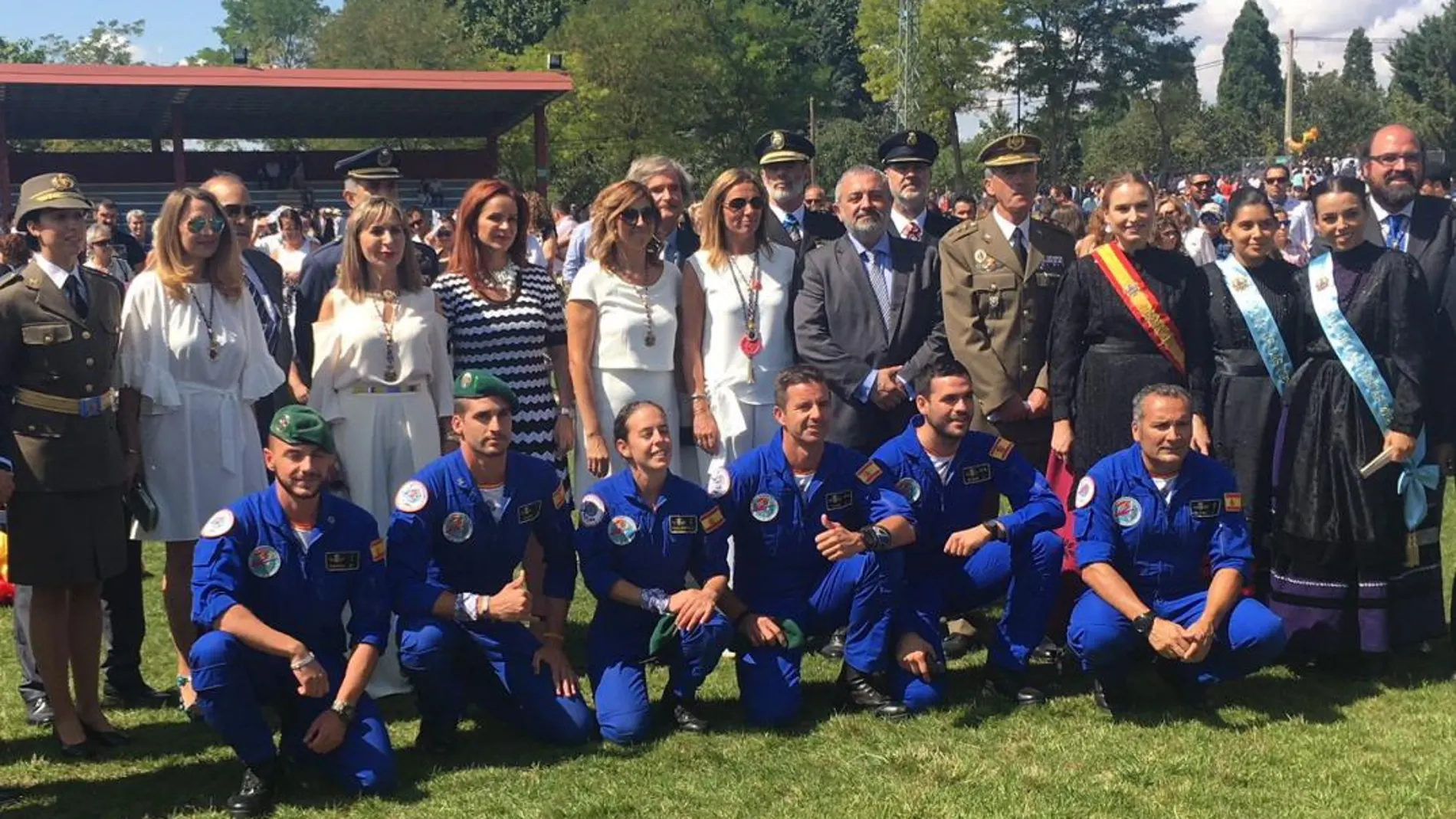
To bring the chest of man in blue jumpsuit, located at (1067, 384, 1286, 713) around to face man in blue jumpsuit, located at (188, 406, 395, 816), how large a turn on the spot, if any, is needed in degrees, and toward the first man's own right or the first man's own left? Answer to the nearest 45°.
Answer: approximately 45° to the first man's own right

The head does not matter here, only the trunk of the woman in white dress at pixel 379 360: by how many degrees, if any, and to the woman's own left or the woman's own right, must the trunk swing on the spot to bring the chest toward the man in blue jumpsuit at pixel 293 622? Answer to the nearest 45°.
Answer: approximately 45° to the woman's own right

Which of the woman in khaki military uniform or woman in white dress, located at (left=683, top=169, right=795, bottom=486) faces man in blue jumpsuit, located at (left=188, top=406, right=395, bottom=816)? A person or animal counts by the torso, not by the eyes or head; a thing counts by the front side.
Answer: the woman in khaki military uniform

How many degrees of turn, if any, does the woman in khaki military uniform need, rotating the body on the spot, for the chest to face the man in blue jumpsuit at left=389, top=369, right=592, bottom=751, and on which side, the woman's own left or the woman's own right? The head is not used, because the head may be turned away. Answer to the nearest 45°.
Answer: approximately 45° to the woman's own left

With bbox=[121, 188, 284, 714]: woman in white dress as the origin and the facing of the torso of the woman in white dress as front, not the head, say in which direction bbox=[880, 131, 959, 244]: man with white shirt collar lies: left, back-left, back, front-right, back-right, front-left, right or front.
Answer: front-left

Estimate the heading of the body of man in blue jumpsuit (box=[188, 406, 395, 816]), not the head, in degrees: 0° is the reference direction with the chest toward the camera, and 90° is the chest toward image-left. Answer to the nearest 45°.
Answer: approximately 0°

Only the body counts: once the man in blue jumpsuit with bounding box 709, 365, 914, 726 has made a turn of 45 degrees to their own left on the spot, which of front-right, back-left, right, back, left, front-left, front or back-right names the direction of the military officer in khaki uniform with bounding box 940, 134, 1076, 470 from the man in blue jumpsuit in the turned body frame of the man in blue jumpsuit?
left

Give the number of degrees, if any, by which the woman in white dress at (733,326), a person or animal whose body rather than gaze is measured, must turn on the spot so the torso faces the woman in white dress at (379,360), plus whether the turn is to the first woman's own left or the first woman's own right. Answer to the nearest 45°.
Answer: approximately 90° to the first woman's own right

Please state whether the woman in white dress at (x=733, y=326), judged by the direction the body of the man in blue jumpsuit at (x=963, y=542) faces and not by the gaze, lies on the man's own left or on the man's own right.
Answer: on the man's own right

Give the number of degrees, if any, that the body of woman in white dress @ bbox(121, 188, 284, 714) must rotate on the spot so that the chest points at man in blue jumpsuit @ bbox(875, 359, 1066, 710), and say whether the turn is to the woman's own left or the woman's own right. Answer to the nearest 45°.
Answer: approximately 45° to the woman's own left

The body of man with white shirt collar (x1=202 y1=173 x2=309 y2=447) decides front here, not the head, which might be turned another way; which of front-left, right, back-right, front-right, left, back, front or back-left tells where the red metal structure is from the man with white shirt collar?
back-left

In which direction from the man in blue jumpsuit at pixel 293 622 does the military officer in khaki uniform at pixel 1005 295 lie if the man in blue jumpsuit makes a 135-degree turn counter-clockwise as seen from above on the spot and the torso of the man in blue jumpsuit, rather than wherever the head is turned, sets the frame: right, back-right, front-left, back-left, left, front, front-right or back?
front-right

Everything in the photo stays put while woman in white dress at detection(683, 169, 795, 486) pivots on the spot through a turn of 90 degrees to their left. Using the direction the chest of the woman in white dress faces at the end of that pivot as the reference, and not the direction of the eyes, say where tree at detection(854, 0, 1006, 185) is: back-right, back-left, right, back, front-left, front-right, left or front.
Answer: front-left

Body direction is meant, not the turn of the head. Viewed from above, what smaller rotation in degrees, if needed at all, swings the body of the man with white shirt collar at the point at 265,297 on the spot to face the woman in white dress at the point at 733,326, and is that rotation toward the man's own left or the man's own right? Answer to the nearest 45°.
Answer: approximately 45° to the man's own left
